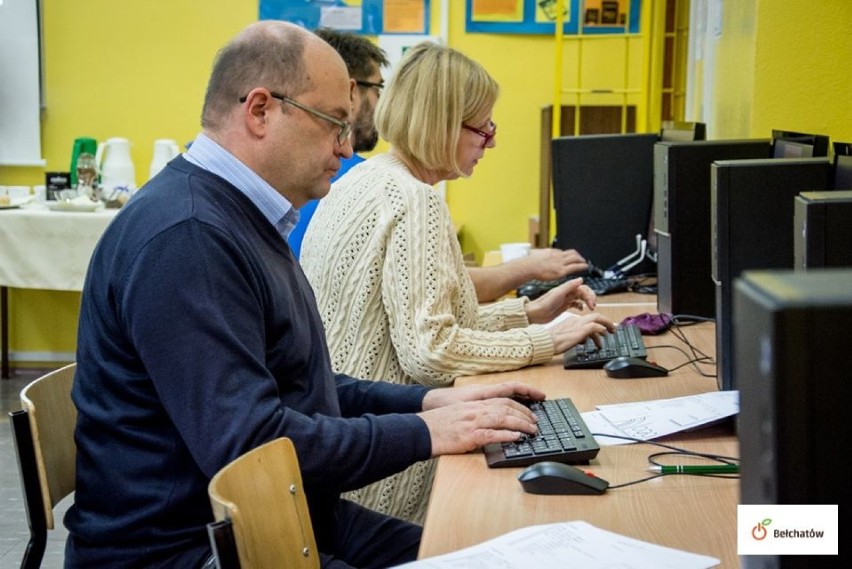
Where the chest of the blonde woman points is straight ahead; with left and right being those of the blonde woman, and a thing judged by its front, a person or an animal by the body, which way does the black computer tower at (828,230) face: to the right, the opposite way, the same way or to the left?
the opposite way

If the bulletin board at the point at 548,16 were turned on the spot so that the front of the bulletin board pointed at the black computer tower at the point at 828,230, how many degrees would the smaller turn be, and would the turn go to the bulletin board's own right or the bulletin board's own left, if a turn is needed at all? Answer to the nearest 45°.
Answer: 0° — it already faces it

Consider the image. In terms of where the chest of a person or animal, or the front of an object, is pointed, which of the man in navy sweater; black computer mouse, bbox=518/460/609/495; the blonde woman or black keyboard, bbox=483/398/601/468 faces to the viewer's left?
the black keyboard

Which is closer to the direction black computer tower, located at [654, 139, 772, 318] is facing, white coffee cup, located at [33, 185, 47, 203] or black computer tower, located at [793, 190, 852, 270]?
the white coffee cup

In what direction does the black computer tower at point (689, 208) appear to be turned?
to the viewer's left

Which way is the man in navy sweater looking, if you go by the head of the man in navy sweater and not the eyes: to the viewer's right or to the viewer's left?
to the viewer's right

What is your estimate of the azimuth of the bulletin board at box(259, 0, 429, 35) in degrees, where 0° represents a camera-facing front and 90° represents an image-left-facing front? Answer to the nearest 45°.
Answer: approximately 0°

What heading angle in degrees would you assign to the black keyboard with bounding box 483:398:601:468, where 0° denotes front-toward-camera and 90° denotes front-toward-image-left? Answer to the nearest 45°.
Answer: approximately 90°

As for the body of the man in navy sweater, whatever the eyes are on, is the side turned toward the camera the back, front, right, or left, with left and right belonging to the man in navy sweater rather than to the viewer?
right

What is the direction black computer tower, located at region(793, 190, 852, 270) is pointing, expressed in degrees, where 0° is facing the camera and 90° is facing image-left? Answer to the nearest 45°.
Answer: approximately 90°
